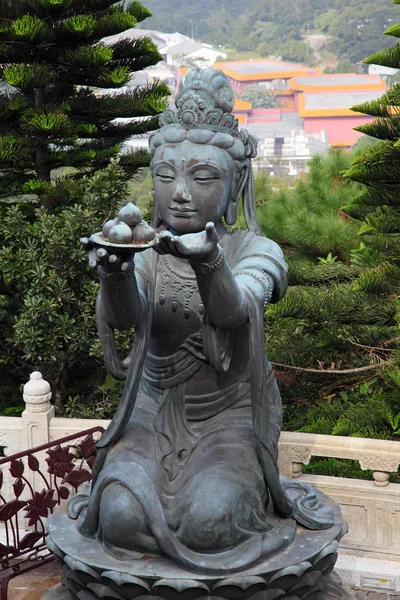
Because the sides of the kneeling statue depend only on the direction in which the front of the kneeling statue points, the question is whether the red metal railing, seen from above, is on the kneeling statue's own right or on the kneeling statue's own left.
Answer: on the kneeling statue's own right

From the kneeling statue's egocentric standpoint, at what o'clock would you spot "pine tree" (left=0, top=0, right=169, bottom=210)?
The pine tree is roughly at 4 o'clock from the kneeling statue.

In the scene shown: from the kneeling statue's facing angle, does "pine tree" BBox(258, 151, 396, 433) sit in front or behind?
behind

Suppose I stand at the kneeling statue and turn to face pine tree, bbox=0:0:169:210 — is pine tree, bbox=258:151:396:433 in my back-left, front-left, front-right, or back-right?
front-right

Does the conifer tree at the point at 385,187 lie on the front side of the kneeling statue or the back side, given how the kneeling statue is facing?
on the back side

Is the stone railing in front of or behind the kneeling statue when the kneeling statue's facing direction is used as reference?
behind
